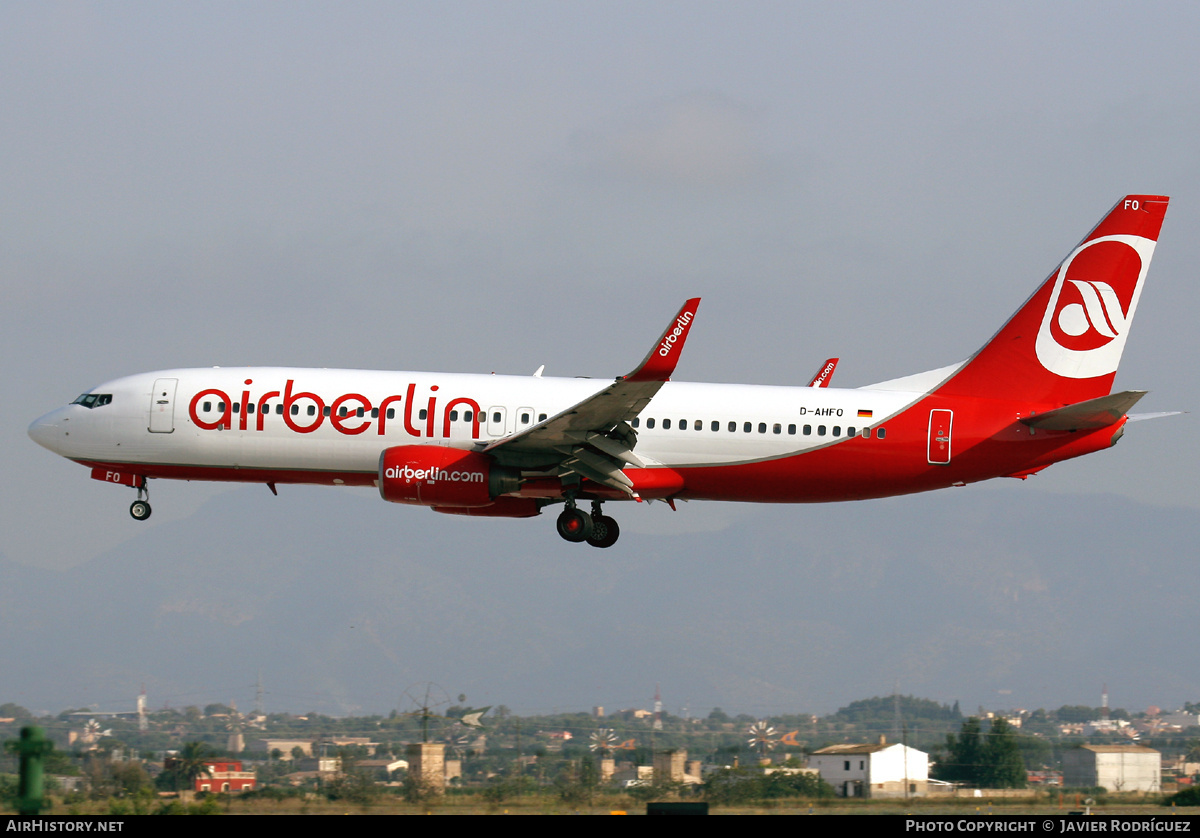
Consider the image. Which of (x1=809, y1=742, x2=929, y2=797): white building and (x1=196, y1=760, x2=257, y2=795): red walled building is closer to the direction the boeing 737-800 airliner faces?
the red walled building

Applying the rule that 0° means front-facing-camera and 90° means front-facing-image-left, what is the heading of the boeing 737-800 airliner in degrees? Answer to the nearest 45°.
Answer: approximately 90°
